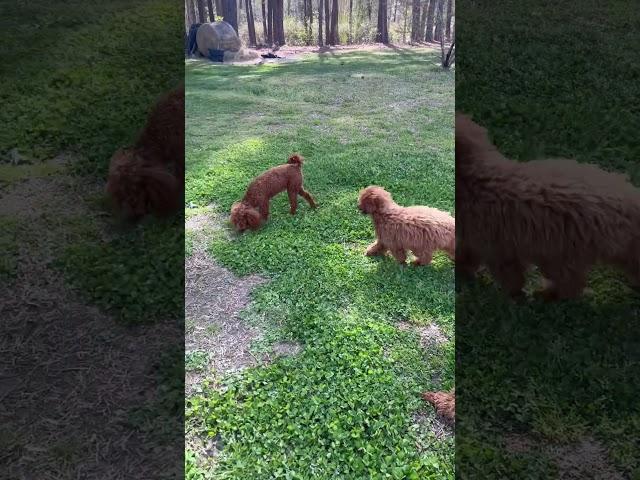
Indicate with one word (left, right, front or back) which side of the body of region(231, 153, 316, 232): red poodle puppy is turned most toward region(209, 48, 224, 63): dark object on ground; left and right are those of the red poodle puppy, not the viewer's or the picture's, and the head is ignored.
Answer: right

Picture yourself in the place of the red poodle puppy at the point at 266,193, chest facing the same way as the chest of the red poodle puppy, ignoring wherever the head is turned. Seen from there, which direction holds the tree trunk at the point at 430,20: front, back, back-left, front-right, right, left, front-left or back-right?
back

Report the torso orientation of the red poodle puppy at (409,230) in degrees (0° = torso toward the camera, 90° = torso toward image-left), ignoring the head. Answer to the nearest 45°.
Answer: approximately 90°

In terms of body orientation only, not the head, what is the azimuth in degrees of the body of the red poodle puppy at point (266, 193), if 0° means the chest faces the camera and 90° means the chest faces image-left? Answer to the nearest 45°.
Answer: approximately 45°

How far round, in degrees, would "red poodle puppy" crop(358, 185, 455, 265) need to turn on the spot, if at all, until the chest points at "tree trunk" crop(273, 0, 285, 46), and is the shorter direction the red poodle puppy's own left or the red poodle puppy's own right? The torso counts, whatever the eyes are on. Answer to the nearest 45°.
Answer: approximately 45° to the red poodle puppy's own right

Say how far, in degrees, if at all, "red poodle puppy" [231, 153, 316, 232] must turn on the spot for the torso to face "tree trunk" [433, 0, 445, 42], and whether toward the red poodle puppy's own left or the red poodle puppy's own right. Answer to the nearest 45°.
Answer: approximately 180°
